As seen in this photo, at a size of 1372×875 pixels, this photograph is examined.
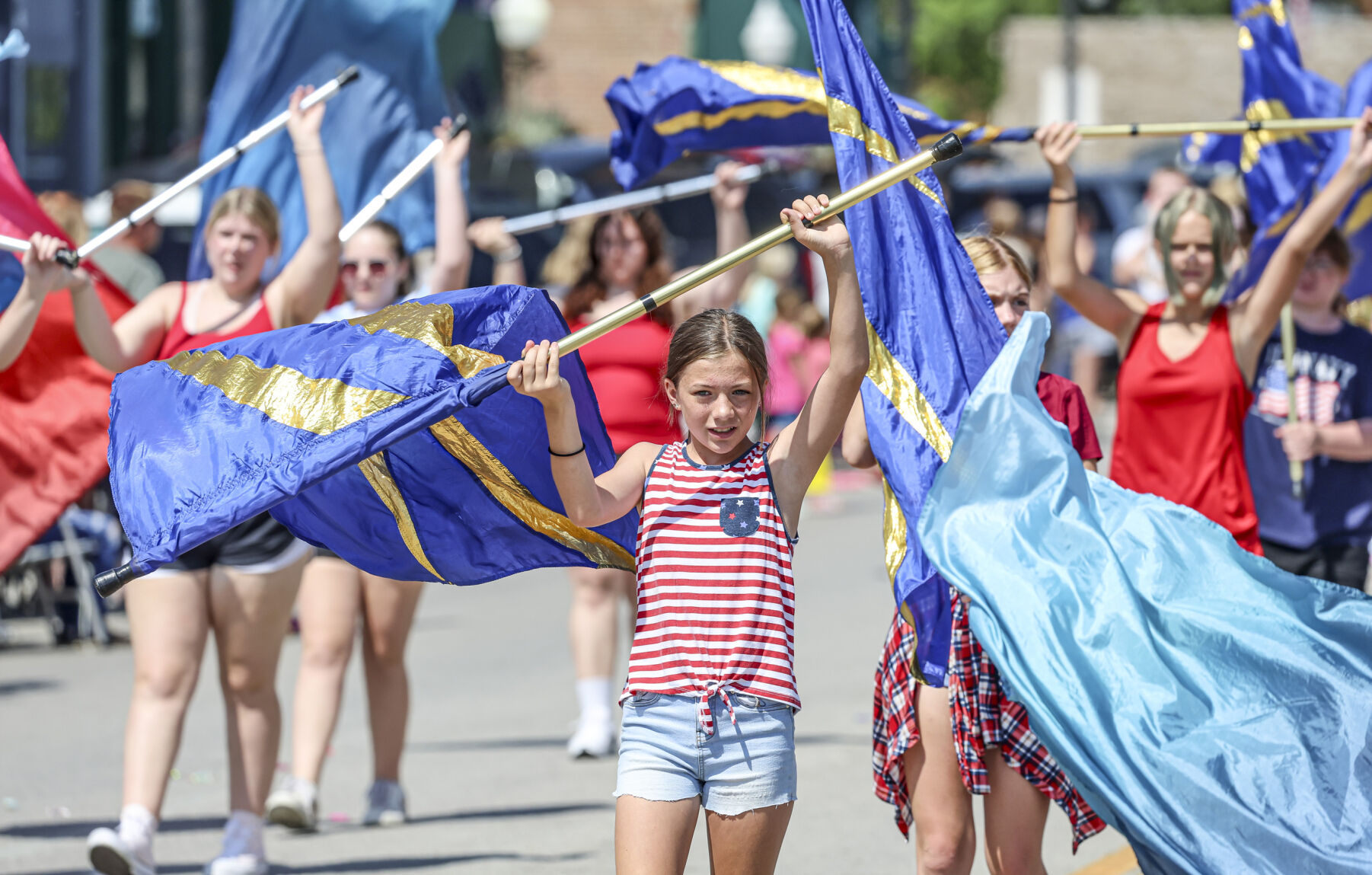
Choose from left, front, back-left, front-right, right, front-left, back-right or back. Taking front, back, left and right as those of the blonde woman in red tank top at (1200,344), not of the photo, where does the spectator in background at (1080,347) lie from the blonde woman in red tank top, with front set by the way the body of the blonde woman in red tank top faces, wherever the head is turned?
back

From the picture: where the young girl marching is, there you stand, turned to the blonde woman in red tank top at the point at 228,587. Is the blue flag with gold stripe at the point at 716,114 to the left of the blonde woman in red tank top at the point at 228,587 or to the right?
right

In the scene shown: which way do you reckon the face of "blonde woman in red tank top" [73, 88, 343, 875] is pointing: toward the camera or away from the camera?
toward the camera

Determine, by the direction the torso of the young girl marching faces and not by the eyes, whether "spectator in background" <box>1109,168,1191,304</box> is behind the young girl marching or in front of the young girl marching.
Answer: behind

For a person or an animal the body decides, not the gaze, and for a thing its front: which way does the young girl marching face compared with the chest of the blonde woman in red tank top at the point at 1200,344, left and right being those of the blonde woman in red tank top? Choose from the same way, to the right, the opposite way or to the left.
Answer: the same way

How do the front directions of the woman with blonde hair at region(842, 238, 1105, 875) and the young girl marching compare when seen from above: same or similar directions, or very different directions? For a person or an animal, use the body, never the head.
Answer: same or similar directions

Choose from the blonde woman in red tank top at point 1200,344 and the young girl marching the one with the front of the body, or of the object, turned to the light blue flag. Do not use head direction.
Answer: the blonde woman in red tank top

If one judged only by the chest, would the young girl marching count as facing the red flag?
no

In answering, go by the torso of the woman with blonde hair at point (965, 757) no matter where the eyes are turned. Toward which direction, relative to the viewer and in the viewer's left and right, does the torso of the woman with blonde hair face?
facing the viewer

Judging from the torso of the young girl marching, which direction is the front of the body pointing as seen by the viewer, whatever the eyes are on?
toward the camera

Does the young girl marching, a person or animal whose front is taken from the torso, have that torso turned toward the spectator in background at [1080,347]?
no

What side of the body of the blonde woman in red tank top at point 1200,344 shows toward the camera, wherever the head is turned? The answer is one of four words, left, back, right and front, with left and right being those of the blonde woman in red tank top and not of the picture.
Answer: front

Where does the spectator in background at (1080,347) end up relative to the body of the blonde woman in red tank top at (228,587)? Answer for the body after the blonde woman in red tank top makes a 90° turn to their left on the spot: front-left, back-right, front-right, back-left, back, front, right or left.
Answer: front-left

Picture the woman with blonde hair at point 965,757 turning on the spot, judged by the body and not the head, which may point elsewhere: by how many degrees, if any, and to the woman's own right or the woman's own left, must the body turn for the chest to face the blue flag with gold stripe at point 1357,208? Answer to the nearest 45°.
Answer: approximately 135° to the woman's own left

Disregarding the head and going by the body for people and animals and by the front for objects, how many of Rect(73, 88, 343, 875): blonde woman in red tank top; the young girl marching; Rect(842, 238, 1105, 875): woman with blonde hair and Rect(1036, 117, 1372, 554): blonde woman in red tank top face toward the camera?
4

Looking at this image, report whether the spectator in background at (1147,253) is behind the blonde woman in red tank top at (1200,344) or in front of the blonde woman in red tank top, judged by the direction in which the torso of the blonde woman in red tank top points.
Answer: behind

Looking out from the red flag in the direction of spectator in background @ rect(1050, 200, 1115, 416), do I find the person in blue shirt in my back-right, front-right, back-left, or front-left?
front-right

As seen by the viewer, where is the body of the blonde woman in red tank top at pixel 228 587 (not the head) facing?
toward the camera

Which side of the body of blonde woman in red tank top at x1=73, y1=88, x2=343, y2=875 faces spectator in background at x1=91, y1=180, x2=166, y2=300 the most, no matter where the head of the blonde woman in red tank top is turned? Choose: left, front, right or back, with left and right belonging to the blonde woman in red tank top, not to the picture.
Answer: back

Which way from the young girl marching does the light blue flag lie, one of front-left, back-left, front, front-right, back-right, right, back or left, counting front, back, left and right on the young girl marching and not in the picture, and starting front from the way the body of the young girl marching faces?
left
